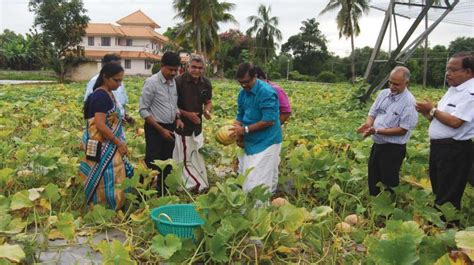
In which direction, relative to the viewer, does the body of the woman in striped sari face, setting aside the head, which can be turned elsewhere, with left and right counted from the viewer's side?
facing to the right of the viewer

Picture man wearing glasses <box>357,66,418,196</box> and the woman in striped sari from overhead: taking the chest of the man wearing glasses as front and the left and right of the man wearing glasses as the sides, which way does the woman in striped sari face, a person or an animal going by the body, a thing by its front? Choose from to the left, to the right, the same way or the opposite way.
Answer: the opposite way

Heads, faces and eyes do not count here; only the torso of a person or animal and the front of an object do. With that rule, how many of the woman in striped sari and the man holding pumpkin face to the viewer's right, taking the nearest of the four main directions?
1

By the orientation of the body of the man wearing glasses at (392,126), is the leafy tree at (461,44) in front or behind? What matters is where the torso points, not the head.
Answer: behind

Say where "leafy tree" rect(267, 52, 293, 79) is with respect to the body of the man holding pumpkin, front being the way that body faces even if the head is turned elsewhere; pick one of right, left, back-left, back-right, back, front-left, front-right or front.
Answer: back-right

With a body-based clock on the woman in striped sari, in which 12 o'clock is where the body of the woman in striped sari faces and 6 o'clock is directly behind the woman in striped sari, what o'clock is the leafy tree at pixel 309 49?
The leafy tree is roughly at 10 o'clock from the woman in striped sari.

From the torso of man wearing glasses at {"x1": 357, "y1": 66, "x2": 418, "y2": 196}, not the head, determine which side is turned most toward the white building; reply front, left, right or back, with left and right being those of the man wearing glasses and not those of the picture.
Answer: right

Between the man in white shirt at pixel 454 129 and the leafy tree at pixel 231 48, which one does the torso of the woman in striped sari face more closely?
the man in white shirt

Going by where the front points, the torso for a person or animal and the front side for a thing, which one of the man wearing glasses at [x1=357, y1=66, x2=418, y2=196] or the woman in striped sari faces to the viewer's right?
the woman in striped sari

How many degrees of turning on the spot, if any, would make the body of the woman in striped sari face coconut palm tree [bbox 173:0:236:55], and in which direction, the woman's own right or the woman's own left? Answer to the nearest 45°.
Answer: approximately 90° to the woman's own left
